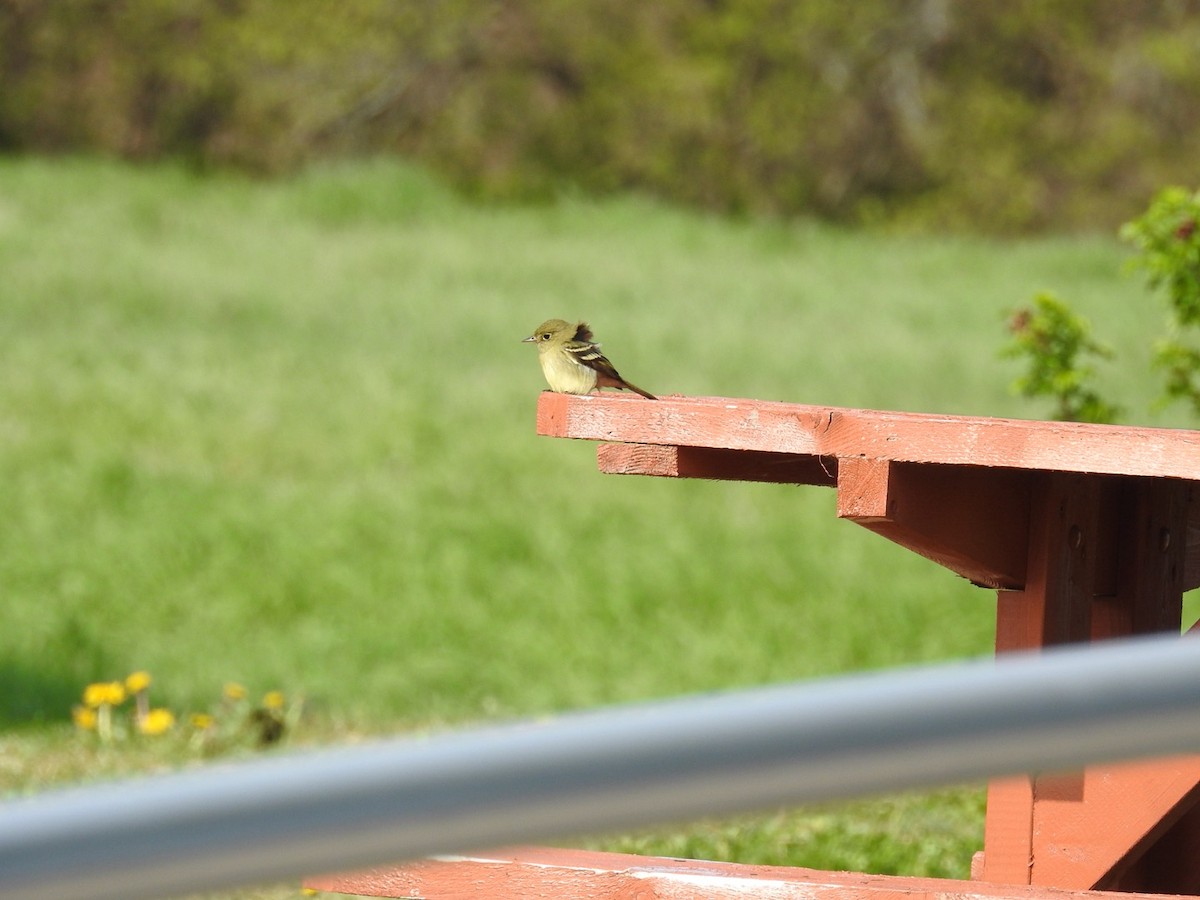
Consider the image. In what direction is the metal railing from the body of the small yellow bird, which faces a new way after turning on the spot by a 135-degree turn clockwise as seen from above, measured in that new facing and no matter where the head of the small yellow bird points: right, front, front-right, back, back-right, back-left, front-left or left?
back-right

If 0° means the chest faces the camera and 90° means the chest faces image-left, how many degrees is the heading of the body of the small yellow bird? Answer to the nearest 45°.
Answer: approximately 90°

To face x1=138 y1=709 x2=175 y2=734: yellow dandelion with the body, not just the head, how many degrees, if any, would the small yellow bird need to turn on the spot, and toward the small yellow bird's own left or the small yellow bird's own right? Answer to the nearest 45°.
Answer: approximately 45° to the small yellow bird's own right

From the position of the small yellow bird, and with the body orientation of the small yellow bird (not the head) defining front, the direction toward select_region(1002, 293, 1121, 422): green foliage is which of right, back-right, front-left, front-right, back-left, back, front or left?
back-right
